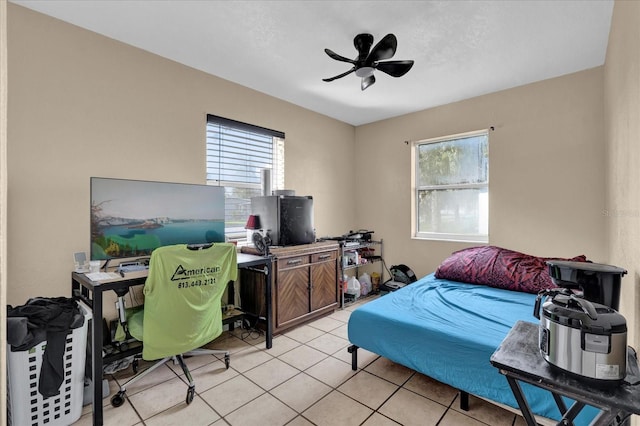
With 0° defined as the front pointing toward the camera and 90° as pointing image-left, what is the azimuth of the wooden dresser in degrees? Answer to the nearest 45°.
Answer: approximately 315°

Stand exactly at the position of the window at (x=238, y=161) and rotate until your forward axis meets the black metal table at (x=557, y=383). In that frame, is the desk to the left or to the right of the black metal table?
right

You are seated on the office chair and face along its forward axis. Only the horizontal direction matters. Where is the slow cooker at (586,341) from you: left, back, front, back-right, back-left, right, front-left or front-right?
back

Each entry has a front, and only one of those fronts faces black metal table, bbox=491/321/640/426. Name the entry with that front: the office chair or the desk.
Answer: the desk

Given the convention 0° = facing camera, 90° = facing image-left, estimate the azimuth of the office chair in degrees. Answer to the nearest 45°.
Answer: approximately 135°

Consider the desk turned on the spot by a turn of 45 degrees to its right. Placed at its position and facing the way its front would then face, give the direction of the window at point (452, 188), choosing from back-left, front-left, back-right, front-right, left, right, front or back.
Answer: left

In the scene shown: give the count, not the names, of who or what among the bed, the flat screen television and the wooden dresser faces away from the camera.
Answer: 0

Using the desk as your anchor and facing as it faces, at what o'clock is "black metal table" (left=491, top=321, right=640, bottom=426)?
The black metal table is roughly at 12 o'clock from the desk.

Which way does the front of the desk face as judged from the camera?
facing the viewer and to the right of the viewer

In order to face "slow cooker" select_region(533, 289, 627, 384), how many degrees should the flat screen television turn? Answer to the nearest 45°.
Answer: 0° — it already faces it

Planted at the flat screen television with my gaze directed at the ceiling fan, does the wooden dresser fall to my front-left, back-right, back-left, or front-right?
front-left

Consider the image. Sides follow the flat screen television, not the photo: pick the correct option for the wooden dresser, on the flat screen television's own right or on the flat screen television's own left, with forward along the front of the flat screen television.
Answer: on the flat screen television's own left

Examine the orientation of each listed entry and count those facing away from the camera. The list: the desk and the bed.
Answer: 0

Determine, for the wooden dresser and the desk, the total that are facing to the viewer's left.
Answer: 0

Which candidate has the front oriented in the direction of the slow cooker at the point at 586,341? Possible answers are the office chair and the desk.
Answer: the desk

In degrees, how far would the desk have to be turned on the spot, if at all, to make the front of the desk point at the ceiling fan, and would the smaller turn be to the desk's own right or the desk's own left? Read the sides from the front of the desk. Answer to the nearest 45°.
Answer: approximately 45° to the desk's own left

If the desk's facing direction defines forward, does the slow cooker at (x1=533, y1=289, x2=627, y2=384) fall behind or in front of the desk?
in front

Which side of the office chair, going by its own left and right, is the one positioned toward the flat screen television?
front

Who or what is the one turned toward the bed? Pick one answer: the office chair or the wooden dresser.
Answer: the wooden dresser

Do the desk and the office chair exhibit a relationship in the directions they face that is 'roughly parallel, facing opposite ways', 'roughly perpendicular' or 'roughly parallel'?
roughly parallel, facing opposite ways
